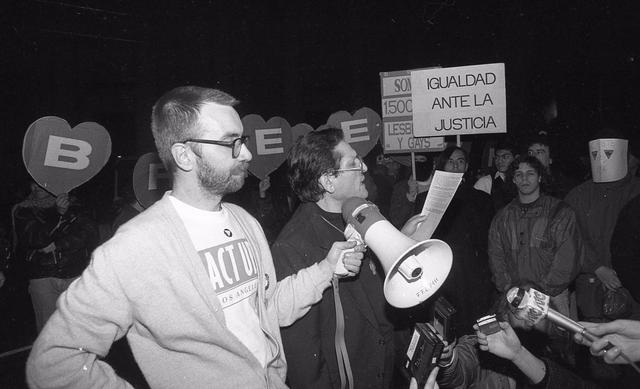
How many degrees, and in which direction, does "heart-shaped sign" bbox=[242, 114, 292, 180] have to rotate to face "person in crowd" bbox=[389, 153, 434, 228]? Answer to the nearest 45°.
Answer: approximately 45° to its left

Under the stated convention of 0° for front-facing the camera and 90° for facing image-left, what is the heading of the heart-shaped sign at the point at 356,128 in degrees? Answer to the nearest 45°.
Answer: approximately 0°

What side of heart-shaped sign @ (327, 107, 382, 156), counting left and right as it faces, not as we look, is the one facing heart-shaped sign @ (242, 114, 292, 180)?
right

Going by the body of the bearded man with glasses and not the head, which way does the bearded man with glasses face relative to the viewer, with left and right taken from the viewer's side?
facing the viewer and to the right of the viewer

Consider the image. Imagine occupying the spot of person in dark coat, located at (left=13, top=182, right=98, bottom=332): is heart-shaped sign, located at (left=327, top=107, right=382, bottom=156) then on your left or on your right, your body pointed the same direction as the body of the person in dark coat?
on your left

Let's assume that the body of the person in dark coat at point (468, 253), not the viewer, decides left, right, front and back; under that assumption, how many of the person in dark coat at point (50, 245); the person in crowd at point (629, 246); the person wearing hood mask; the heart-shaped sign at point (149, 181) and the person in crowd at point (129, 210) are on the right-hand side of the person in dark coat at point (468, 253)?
3

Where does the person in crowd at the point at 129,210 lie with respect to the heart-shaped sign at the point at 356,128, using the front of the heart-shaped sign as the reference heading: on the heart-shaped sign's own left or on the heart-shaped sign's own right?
on the heart-shaped sign's own right

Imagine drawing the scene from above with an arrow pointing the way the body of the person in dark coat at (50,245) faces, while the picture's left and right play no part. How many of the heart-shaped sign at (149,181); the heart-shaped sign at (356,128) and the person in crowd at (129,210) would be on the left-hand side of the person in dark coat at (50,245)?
3

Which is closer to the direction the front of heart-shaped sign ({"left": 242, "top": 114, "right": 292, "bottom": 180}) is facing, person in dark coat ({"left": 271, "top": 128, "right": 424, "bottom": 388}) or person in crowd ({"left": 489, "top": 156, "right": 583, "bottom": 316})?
the person in dark coat

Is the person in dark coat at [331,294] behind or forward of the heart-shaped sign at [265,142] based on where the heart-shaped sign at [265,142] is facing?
forward

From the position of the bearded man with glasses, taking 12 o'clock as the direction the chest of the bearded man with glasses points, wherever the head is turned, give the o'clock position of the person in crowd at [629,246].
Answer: The person in crowd is roughly at 10 o'clock from the bearded man with glasses.

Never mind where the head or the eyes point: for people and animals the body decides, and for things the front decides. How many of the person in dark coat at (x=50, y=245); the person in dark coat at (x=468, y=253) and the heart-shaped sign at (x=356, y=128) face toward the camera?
3

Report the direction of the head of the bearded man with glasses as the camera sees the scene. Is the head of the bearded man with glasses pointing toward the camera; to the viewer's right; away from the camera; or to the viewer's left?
to the viewer's right

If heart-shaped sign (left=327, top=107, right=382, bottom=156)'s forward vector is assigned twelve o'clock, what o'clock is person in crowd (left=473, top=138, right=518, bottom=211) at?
The person in crowd is roughly at 10 o'clock from the heart-shaped sign.
